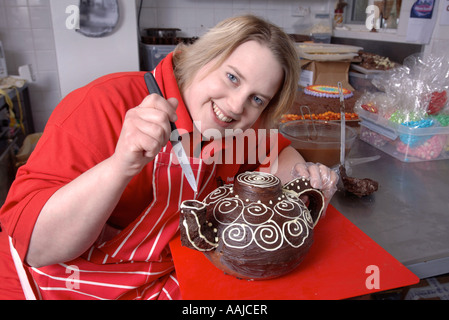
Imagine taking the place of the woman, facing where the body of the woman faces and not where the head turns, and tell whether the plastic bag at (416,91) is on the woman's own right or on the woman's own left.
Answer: on the woman's own left

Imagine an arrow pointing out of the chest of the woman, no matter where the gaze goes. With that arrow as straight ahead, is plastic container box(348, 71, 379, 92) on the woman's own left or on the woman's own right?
on the woman's own left

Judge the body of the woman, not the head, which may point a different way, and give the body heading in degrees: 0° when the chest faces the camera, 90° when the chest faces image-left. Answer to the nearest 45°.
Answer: approximately 315°

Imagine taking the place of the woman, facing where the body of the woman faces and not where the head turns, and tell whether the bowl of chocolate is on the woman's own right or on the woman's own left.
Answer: on the woman's own left

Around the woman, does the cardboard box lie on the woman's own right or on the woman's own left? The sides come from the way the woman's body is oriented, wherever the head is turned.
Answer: on the woman's own left
